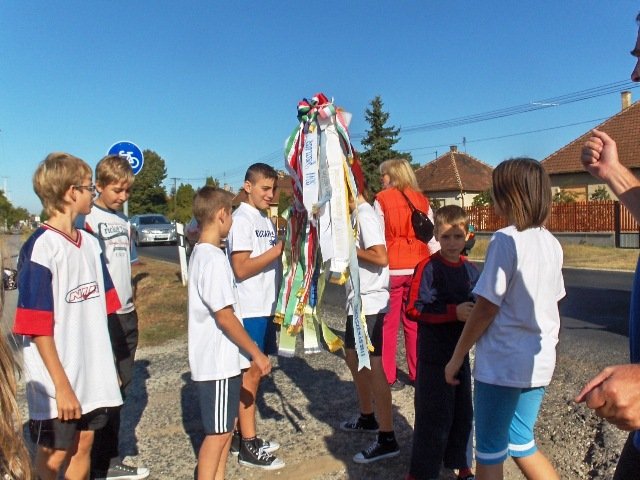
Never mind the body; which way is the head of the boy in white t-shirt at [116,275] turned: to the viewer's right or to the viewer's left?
to the viewer's right

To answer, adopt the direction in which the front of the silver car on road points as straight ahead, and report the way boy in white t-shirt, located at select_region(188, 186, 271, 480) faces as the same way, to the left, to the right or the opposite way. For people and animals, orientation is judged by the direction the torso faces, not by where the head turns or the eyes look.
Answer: to the left

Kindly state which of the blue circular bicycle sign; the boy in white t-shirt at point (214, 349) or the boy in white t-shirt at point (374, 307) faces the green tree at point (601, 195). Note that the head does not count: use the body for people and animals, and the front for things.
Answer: the boy in white t-shirt at point (214, 349)

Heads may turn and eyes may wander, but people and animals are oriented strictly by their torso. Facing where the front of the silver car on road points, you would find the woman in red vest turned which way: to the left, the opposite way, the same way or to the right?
the opposite way

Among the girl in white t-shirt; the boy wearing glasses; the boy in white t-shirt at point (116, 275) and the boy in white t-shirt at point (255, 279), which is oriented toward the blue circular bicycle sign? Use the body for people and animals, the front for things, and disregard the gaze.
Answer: the girl in white t-shirt

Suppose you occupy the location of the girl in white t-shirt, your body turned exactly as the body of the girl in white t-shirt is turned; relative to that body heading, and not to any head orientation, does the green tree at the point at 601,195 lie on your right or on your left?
on your right

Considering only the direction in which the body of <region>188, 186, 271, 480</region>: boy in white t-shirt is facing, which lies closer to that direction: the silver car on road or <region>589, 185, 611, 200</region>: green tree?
the green tree

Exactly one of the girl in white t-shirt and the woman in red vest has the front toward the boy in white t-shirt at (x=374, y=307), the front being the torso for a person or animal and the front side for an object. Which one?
the girl in white t-shirt

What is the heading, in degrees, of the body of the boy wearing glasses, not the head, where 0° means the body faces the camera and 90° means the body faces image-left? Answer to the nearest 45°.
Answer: approximately 315°

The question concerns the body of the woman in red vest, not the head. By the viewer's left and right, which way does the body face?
facing away from the viewer and to the left of the viewer
